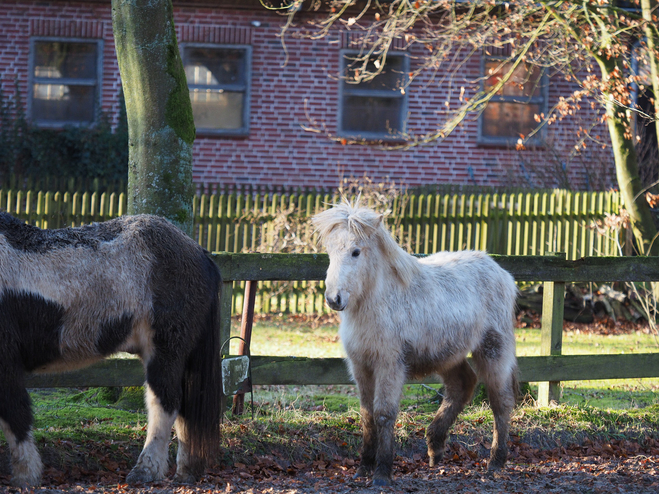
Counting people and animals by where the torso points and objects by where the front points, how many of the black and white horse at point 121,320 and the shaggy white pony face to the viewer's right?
0

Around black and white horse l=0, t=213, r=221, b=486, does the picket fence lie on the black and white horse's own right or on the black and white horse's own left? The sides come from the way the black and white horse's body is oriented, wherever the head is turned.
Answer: on the black and white horse's own right

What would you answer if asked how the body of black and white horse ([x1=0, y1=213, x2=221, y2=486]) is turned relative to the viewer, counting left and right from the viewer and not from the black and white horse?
facing to the left of the viewer

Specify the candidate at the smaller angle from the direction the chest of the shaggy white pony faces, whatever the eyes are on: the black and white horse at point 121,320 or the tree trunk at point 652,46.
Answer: the black and white horse

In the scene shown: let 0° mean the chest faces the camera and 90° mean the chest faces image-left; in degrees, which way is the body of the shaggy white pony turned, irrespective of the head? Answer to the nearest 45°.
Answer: approximately 45°

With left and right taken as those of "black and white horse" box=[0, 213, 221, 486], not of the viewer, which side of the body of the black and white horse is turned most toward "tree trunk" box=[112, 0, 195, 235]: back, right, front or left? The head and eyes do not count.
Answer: right

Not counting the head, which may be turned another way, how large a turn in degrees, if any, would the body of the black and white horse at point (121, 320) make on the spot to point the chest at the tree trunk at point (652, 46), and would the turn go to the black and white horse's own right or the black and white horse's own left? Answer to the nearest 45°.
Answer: approximately 135° to the black and white horse's own right
